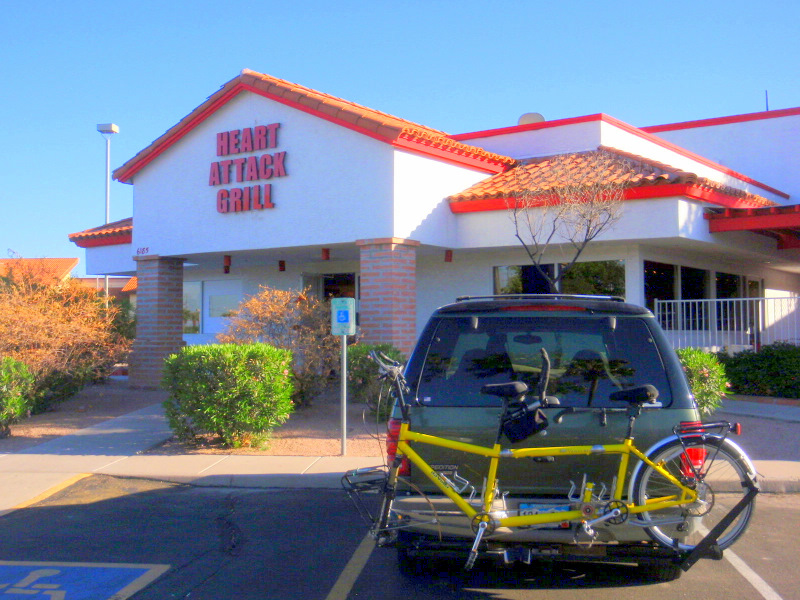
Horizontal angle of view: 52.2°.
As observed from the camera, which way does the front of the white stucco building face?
facing the viewer and to the left of the viewer

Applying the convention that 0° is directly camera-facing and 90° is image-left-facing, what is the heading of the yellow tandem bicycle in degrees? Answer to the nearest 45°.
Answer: approximately 90°

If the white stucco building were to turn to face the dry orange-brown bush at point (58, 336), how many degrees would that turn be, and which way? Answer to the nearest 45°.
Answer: approximately 45° to its right

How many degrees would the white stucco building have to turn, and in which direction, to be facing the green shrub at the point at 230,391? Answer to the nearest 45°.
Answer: approximately 45° to its left

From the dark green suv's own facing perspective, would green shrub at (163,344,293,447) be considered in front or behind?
in front

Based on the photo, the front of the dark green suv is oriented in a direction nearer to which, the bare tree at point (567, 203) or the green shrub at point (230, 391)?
the bare tree

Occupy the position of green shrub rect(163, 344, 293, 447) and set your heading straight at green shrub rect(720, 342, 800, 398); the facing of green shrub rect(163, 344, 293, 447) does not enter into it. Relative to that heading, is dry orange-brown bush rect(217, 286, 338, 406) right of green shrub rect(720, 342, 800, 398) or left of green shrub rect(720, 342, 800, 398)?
left

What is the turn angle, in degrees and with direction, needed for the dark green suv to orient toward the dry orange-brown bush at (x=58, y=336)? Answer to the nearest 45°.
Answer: approximately 45° to its left

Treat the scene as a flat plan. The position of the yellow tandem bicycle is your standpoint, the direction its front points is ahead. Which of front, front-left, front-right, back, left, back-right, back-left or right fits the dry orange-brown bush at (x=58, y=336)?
front-right

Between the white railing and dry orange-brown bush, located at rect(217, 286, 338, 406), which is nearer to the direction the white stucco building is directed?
the dry orange-brown bush

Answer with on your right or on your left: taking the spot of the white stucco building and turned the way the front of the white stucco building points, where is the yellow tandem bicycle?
on your left

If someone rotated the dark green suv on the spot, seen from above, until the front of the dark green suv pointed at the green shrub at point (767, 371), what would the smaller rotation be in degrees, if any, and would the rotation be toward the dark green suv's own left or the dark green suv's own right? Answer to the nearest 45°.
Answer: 0° — it already faces it

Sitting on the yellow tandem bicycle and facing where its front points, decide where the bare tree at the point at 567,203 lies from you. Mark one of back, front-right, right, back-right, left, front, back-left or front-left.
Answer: right

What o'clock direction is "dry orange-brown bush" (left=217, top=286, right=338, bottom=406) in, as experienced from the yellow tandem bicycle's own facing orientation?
The dry orange-brown bush is roughly at 2 o'clock from the yellow tandem bicycle.

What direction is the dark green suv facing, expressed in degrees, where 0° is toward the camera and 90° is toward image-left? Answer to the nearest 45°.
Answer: approximately 180°
